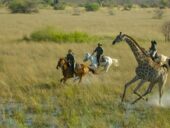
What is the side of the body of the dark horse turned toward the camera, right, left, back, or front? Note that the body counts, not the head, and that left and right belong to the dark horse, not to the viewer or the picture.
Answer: left

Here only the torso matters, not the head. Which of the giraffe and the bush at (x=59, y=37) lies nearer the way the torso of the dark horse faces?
the bush

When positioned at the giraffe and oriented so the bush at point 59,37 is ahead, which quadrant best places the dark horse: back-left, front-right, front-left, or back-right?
front-left

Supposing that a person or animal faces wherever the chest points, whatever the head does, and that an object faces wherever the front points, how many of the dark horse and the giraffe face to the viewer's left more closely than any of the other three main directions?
2

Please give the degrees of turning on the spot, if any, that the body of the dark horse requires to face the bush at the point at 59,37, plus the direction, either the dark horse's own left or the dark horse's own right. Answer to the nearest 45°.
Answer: approximately 90° to the dark horse's own right

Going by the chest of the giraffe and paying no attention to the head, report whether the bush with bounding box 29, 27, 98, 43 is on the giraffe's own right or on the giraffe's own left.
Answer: on the giraffe's own right

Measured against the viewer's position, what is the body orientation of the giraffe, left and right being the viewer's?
facing to the left of the viewer

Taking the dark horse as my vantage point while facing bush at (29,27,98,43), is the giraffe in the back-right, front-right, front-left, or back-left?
back-right

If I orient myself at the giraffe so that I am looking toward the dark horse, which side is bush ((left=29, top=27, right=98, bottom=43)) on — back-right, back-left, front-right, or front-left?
front-right

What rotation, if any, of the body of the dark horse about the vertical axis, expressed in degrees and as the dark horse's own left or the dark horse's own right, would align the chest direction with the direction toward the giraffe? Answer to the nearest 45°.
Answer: approximately 135° to the dark horse's own left

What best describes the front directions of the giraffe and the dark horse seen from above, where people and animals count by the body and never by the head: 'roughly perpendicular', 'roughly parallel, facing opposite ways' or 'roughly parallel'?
roughly parallel
